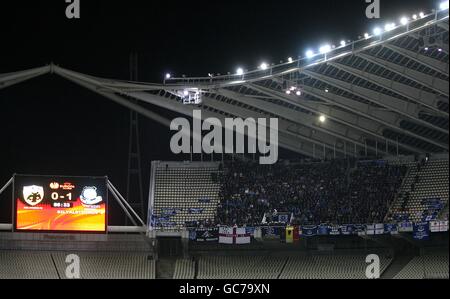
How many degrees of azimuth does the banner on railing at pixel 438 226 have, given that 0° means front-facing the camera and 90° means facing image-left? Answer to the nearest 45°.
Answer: approximately 0°

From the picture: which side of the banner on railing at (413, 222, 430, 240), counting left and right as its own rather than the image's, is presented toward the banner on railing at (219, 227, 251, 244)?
right

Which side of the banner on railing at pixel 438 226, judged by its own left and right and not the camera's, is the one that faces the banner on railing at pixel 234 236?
right

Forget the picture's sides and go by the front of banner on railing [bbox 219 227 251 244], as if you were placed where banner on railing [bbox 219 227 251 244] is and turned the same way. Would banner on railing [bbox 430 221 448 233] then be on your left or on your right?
on your left

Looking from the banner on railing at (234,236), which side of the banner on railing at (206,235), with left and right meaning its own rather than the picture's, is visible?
left

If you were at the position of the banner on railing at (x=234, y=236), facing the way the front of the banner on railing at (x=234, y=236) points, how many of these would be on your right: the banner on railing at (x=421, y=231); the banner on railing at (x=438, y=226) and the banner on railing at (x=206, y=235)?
1

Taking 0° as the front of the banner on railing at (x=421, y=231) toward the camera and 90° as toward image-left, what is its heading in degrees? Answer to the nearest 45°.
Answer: approximately 0°
